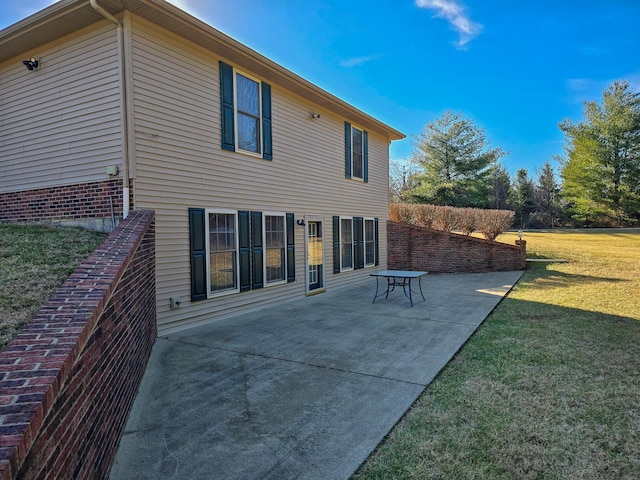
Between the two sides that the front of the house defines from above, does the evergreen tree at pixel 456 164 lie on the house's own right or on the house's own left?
on the house's own left

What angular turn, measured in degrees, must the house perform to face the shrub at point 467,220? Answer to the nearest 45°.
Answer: approximately 90° to its left

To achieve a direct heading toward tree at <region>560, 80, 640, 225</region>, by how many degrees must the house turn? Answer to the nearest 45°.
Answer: approximately 90° to its left

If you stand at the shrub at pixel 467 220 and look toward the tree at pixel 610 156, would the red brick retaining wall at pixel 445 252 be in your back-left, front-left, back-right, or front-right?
back-right

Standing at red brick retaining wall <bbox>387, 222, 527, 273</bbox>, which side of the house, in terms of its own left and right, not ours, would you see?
left

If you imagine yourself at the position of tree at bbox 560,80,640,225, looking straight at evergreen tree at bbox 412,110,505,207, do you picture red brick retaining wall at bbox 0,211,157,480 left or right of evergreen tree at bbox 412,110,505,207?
left

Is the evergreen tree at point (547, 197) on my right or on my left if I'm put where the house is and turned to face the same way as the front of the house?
on my left

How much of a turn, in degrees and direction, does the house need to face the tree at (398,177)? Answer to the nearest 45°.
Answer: approximately 90° to its left

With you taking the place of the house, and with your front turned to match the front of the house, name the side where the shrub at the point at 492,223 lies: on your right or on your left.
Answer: on your left
